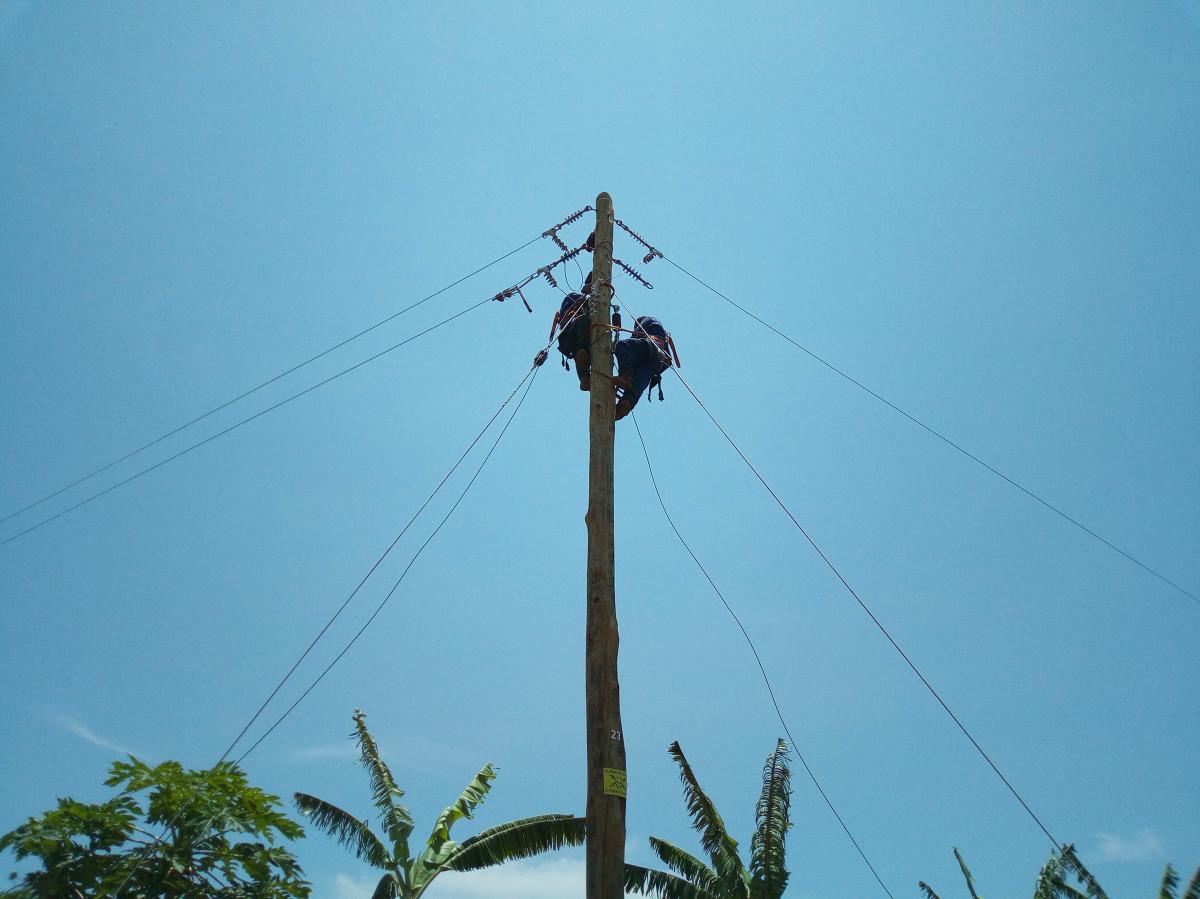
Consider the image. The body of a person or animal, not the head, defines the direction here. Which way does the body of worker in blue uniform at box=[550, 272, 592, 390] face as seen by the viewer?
to the viewer's right
